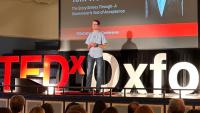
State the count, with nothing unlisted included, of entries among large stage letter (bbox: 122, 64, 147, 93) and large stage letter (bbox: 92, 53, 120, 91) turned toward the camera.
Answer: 2

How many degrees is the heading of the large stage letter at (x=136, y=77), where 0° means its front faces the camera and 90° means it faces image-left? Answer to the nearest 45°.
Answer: approximately 0°

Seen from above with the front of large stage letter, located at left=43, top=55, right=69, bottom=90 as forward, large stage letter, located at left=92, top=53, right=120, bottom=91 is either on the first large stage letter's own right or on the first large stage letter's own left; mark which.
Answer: on the first large stage letter's own left

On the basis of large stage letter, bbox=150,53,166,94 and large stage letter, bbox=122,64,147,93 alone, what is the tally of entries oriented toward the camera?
2
